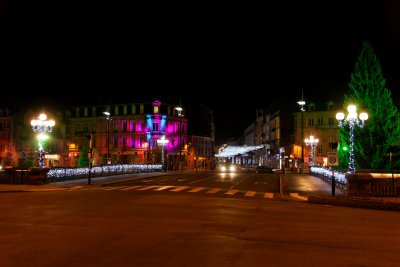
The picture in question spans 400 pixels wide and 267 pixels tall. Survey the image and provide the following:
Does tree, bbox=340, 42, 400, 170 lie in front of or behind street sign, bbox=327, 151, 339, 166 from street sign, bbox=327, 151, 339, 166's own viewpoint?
behind

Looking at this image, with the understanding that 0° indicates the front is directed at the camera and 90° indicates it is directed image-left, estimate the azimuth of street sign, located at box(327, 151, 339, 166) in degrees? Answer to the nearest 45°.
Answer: approximately 0°
